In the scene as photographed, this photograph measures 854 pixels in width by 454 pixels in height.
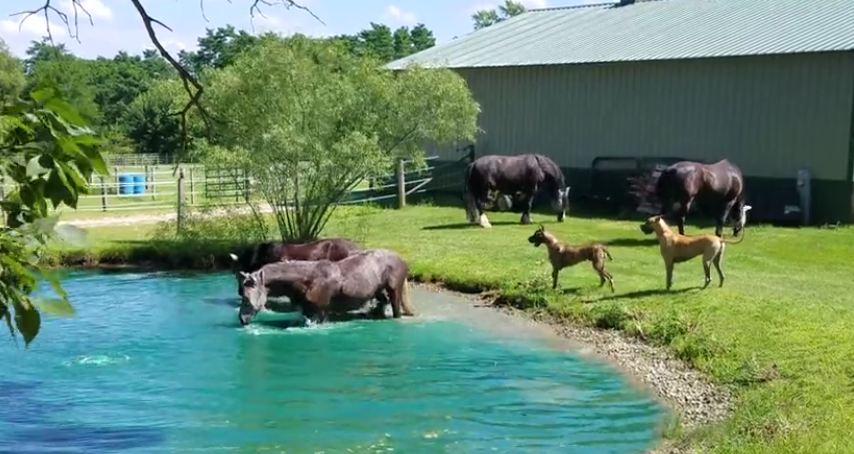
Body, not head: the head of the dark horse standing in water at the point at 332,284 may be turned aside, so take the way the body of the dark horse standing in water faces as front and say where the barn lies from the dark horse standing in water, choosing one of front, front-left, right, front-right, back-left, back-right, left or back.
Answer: back-right

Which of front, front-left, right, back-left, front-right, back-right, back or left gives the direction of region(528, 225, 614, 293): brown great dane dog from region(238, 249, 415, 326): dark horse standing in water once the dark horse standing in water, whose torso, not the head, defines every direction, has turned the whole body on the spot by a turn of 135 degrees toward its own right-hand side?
front-right

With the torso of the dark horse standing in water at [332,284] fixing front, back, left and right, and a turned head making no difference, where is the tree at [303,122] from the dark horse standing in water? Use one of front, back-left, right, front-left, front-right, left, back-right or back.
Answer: right

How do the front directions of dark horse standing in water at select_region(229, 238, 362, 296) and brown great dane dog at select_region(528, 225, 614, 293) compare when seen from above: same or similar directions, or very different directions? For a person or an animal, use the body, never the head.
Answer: same or similar directions

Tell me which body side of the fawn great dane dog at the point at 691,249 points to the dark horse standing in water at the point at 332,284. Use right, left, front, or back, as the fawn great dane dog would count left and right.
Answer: front

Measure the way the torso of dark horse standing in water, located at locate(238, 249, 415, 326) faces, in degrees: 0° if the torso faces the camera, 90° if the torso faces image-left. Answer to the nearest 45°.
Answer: approximately 90°

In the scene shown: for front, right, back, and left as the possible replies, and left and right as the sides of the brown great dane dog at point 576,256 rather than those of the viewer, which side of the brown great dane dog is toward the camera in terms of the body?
left

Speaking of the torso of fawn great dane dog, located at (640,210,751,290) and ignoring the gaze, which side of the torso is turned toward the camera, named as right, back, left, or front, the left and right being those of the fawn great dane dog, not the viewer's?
left

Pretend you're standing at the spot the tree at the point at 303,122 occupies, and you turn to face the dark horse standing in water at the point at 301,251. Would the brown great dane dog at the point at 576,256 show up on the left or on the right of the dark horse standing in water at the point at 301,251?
left

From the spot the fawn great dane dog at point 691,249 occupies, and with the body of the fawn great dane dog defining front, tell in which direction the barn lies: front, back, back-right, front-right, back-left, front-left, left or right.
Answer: right

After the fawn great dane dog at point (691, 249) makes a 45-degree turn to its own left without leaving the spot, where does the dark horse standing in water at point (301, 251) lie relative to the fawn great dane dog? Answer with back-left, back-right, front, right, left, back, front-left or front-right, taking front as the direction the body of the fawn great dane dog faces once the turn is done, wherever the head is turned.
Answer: front-right

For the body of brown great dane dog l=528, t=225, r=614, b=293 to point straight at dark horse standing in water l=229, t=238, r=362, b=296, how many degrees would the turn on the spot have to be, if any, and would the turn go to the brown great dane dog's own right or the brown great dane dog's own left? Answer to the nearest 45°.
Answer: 0° — it already faces it

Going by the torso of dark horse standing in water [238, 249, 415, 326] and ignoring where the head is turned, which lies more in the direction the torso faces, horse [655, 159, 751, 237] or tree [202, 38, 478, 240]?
the tree

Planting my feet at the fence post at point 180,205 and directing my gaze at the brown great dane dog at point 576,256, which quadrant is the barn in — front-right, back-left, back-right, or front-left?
front-left

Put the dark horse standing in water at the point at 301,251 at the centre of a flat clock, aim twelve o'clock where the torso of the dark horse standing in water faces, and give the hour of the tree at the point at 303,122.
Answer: The tree is roughly at 3 o'clock from the dark horse standing in water.

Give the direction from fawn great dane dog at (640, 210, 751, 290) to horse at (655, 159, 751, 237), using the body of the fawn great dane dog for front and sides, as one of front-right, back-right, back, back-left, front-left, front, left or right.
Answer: right

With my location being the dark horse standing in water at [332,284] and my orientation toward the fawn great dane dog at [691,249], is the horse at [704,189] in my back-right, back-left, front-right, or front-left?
front-left

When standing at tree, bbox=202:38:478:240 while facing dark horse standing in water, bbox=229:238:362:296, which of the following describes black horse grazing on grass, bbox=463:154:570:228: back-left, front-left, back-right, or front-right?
back-left

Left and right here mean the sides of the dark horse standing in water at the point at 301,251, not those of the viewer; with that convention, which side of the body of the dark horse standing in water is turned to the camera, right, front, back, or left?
left
